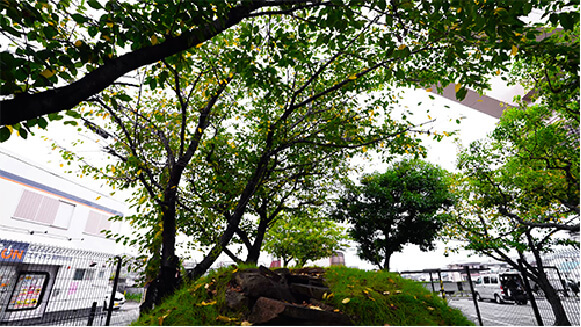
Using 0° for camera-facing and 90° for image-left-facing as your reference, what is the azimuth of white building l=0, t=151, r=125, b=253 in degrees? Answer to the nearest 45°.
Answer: approximately 315°

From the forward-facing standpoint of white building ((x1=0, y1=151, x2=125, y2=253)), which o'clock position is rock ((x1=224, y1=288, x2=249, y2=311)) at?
The rock is roughly at 1 o'clock from the white building.
